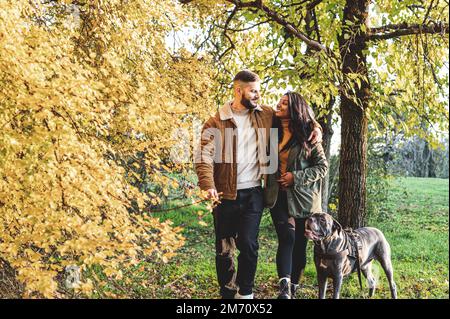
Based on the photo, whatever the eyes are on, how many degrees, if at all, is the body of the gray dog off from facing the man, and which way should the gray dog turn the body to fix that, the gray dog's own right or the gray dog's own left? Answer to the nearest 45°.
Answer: approximately 45° to the gray dog's own right

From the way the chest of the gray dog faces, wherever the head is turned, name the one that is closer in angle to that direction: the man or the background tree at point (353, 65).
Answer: the man

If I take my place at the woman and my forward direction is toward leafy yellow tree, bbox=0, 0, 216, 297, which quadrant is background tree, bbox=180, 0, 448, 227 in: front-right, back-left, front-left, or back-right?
back-right

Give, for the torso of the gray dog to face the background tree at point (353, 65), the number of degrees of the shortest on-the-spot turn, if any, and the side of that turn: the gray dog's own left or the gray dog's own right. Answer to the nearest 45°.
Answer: approximately 135° to the gray dog's own right

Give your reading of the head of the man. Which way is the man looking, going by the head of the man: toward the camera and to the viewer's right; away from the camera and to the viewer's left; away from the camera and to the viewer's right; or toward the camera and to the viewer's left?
toward the camera and to the viewer's right

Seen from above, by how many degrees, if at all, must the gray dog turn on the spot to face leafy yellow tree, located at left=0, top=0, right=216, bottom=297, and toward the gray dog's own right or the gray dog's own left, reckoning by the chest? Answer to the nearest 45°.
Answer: approximately 45° to the gray dog's own right

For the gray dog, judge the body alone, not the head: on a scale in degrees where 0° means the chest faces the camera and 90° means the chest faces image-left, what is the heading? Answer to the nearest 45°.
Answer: approximately 45°

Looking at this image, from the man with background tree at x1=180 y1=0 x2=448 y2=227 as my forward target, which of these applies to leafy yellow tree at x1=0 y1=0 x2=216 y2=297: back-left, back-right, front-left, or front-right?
back-left
